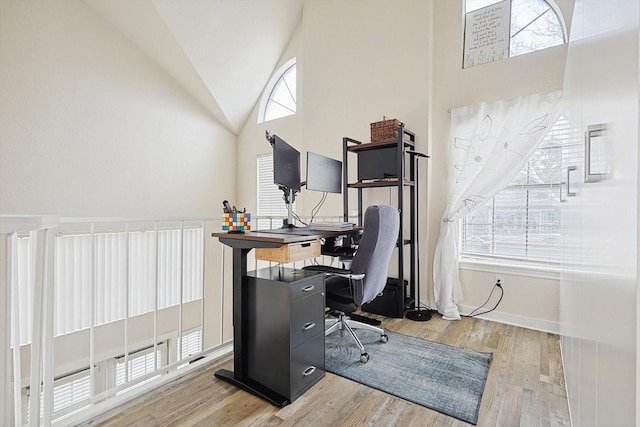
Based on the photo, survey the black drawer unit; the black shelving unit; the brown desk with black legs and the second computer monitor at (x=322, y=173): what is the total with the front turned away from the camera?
0

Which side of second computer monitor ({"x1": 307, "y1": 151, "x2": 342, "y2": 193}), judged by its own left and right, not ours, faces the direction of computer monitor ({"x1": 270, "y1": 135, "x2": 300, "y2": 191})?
right

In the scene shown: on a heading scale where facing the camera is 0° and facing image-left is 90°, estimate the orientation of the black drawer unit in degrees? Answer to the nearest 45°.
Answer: approximately 315°

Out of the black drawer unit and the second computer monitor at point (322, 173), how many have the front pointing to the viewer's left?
0

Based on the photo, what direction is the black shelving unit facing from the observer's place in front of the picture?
facing the viewer and to the left of the viewer

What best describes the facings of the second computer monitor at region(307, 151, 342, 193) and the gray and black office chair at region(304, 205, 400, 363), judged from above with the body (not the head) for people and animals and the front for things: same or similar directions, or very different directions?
very different directions

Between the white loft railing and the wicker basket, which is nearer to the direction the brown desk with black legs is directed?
the wicker basket

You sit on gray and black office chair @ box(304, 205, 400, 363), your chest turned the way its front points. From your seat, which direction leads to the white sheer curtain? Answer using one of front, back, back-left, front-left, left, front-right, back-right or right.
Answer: right

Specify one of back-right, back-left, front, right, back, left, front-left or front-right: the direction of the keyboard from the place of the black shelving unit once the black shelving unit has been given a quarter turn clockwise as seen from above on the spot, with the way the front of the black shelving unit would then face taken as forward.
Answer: left

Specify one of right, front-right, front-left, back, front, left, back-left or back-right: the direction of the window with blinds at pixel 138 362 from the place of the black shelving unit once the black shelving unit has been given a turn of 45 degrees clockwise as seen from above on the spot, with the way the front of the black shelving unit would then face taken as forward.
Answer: front

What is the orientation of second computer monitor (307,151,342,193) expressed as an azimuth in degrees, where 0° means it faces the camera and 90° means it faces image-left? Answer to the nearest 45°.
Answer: approximately 315°
